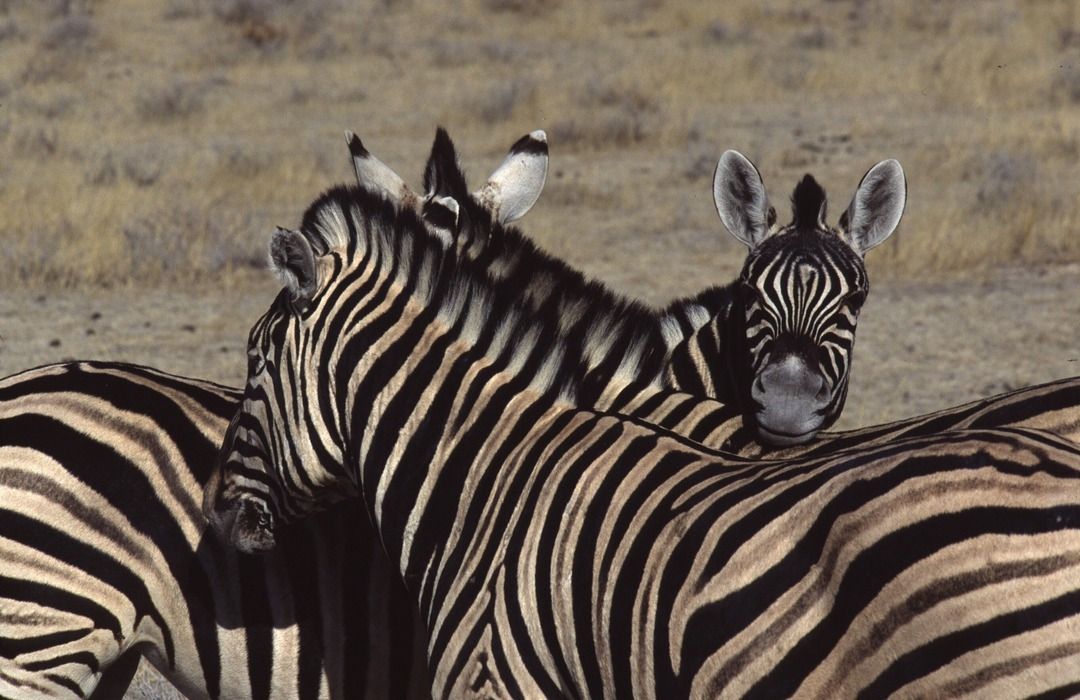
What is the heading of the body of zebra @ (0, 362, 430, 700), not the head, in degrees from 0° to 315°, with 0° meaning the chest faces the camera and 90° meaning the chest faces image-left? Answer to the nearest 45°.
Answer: approximately 270°

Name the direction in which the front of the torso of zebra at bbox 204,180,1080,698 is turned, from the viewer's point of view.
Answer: to the viewer's left

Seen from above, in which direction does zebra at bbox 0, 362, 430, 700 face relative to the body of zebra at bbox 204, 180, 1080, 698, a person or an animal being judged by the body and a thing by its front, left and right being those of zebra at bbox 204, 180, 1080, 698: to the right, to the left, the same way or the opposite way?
the opposite way

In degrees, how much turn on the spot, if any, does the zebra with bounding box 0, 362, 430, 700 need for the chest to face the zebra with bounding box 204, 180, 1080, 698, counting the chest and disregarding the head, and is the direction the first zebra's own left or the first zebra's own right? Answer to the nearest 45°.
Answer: approximately 45° to the first zebra's own right
